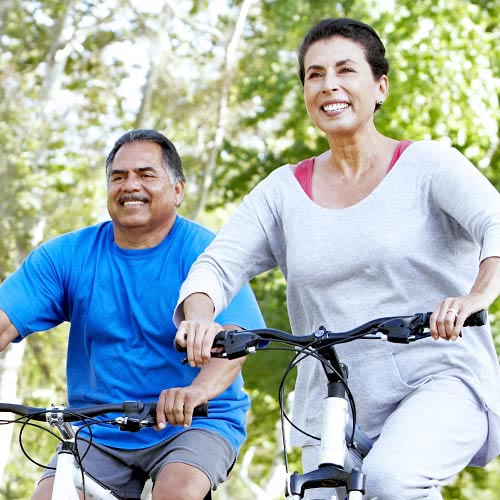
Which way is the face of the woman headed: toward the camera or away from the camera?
toward the camera

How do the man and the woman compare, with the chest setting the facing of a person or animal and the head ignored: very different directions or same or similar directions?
same or similar directions

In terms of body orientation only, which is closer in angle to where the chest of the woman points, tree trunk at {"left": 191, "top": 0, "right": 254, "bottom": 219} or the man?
the man

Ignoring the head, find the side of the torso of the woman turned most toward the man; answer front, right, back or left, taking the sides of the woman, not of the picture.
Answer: right

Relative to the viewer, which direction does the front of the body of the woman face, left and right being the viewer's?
facing the viewer and to the left of the viewer

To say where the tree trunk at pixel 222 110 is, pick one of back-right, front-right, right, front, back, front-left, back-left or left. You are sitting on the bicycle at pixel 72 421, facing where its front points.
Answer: back-right

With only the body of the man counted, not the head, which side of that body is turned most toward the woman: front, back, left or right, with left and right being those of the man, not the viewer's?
left

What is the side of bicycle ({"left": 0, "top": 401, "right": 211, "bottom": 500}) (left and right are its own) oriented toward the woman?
left

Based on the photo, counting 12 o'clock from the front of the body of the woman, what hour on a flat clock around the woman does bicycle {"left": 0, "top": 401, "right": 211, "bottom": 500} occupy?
The bicycle is roughly at 2 o'clock from the woman.
